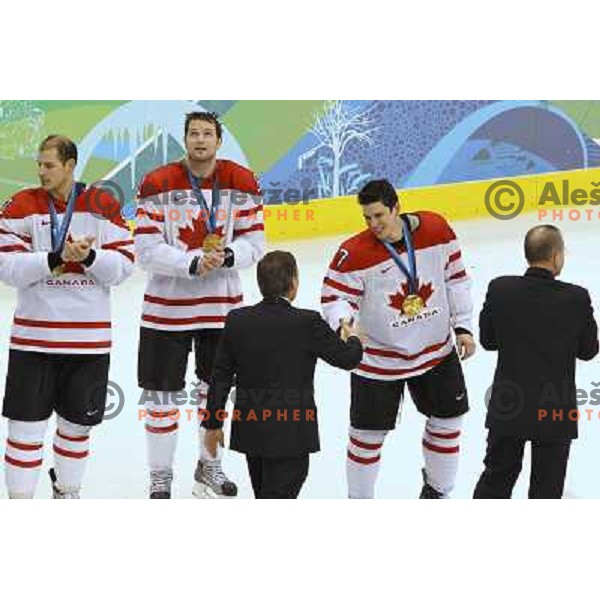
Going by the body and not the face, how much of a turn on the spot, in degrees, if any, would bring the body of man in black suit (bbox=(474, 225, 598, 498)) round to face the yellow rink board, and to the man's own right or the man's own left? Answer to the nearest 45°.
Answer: approximately 45° to the man's own left

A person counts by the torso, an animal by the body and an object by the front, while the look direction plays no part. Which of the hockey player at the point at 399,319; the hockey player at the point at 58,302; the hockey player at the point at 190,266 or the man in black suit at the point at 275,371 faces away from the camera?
the man in black suit

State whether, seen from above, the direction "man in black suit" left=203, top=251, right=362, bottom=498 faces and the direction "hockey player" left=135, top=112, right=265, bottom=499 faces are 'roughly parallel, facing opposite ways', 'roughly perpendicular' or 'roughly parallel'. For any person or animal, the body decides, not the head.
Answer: roughly parallel, facing opposite ways

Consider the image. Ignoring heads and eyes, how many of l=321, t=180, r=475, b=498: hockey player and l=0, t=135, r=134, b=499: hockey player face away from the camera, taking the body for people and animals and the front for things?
0

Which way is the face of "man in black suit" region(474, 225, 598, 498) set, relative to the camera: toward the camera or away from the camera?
away from the camera

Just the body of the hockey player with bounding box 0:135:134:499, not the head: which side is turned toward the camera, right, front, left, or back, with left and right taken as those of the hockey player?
front

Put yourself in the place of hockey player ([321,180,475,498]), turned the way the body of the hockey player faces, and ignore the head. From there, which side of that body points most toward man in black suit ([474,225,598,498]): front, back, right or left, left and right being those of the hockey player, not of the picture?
left

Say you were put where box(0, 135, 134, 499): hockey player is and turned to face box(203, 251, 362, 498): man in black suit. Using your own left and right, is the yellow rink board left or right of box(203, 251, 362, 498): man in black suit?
left

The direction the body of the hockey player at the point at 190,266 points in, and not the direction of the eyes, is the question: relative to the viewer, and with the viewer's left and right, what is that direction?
facing the viewer

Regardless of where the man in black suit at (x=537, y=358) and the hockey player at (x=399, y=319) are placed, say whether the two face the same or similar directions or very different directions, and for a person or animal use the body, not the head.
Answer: very different directions

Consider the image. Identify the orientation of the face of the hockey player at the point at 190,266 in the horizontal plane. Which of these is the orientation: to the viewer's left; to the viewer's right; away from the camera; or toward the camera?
toward the camera

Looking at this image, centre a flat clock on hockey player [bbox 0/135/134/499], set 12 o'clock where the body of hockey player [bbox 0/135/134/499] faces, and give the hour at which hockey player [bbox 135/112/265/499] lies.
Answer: hockey player [bbox 135/112/265/499] is roughly at 9 o'clock from hockey player [bbox 0/135/134/499].

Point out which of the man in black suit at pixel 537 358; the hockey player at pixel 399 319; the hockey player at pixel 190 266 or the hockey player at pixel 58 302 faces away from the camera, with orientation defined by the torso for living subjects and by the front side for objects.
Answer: the man in black suit

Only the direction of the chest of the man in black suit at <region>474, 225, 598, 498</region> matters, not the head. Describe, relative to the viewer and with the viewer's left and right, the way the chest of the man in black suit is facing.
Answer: facing away from the viewer

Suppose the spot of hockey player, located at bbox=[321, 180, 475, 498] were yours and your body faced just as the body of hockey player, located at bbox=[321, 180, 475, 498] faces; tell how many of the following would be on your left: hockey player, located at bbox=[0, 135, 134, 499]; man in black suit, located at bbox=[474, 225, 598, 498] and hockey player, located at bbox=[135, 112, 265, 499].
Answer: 1

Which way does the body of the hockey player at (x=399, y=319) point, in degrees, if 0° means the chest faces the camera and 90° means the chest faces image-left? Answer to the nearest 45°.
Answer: approximately 0°

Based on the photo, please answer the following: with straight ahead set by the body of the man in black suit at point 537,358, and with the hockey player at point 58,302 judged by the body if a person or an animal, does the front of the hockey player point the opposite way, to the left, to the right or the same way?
the opposite way

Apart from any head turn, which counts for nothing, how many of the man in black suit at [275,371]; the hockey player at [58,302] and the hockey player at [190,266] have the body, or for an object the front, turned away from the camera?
1

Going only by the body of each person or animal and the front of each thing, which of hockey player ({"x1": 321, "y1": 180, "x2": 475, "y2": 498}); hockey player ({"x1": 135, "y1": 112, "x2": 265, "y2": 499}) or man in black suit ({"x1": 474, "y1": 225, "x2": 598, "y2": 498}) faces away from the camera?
the man in black suit

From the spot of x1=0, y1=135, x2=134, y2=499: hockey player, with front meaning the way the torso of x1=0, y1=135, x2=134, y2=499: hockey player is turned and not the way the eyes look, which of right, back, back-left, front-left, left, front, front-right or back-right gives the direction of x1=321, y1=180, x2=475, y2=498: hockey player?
left

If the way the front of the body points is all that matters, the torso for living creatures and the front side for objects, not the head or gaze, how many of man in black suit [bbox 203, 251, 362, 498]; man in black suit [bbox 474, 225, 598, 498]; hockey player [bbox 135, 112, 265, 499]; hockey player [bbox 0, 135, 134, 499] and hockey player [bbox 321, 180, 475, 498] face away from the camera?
2

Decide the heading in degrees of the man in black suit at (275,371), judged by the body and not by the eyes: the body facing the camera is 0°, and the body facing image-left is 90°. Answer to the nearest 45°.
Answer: approximately 180°
